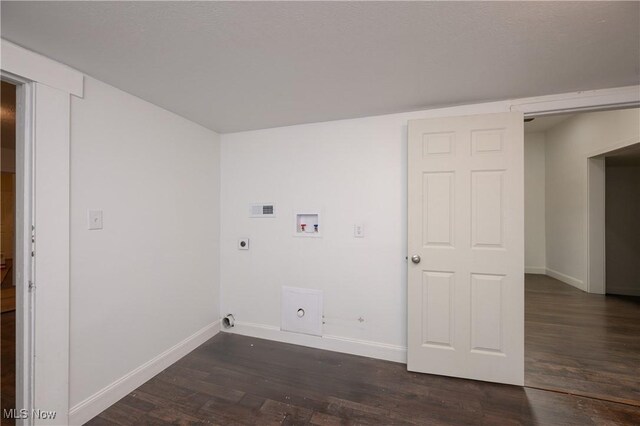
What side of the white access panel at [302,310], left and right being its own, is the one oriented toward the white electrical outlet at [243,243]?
right

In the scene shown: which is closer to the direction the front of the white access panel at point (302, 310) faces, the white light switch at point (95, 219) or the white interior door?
the white light switch

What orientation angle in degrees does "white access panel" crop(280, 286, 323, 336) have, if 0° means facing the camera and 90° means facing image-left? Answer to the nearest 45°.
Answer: approximately 45°

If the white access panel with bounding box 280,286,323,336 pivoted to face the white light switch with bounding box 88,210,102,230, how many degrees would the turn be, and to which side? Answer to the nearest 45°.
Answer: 0° — it already faces it

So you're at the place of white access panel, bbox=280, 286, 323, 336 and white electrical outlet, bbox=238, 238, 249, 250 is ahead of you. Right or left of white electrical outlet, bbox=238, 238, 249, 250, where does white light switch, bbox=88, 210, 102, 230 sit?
left

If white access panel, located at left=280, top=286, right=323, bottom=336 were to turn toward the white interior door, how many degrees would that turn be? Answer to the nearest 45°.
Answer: approximately 90° to its left
